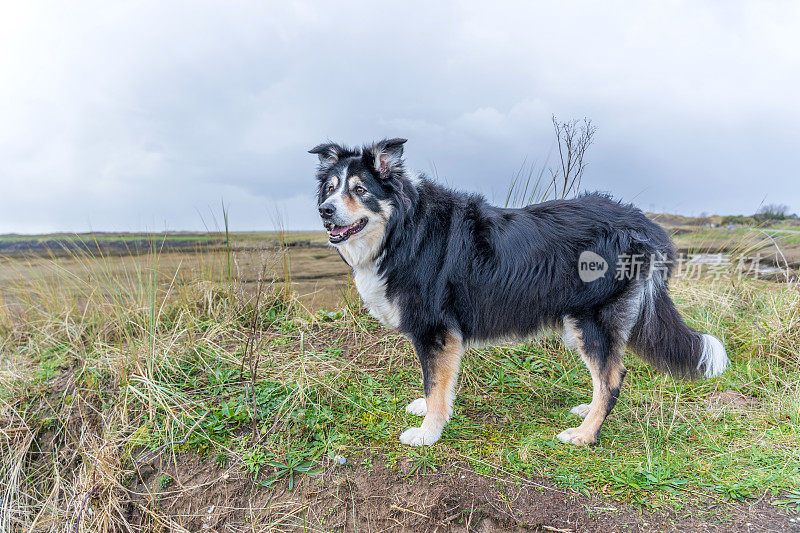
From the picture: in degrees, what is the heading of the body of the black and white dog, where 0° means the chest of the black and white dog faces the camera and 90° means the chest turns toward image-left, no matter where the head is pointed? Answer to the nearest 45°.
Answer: approximately 90°
